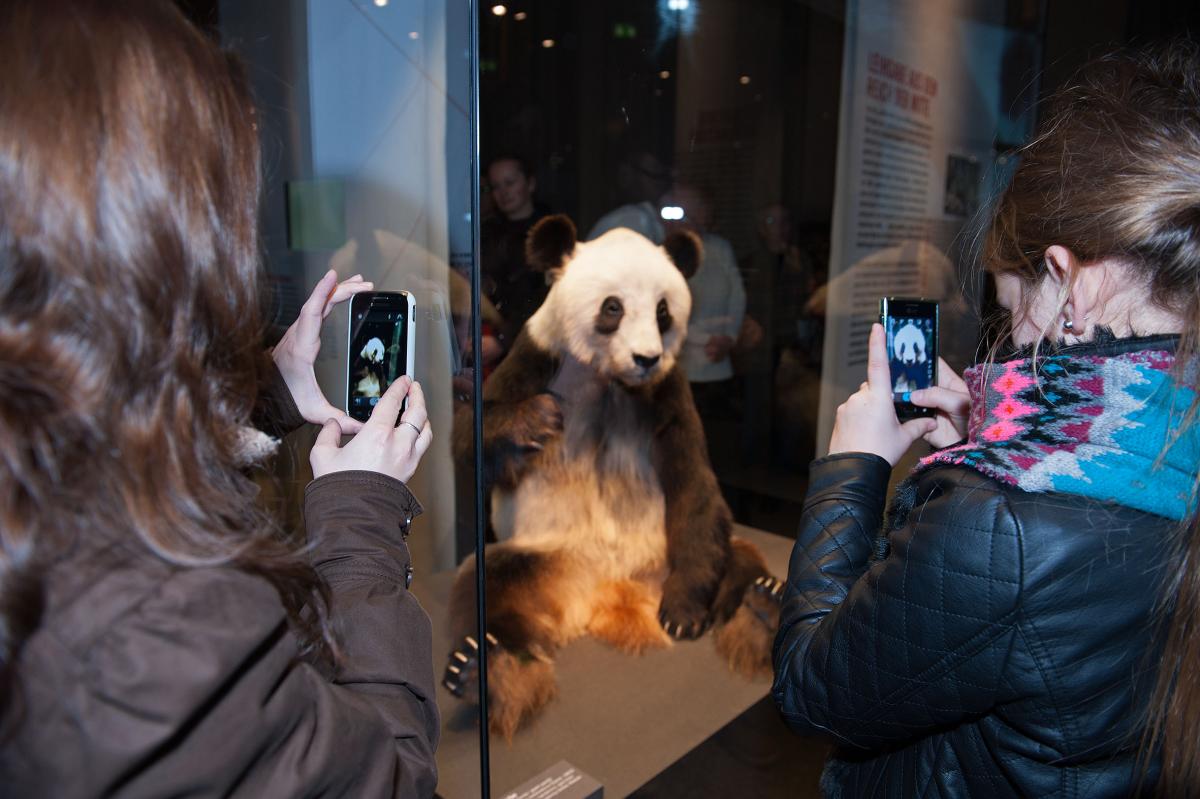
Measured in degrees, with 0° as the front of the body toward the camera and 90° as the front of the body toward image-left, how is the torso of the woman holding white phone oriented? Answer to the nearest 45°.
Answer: approximately 225°

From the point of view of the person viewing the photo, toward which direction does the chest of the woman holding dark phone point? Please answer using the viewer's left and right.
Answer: facing away from the viewer and to the left of the viewer

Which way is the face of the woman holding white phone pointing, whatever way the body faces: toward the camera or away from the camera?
away from the camera

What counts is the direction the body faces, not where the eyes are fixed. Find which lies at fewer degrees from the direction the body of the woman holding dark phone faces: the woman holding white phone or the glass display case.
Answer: the glass display case

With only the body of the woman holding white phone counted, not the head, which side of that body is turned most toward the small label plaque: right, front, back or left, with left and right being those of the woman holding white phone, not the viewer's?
front

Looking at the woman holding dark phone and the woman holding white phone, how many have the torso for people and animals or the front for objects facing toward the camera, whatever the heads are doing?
0

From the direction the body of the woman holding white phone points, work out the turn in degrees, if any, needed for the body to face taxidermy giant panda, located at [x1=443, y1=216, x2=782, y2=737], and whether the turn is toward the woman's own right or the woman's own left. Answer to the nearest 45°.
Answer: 0° — they already face it

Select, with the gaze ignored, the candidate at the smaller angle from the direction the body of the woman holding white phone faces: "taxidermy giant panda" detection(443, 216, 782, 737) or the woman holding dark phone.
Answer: the taxidermy giant panda

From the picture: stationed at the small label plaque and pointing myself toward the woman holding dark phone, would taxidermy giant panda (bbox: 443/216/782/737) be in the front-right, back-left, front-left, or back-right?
back-left

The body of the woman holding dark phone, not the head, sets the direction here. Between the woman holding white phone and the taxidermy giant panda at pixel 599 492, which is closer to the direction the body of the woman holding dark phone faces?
the taxidermy giant panda

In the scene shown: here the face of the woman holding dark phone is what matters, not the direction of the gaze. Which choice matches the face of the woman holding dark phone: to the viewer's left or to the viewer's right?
to the viewer's left

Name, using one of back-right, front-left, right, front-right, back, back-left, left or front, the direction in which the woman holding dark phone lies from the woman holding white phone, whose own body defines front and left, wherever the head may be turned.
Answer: front-right

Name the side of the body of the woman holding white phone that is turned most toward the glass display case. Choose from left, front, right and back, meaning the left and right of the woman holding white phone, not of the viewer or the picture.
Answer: front
